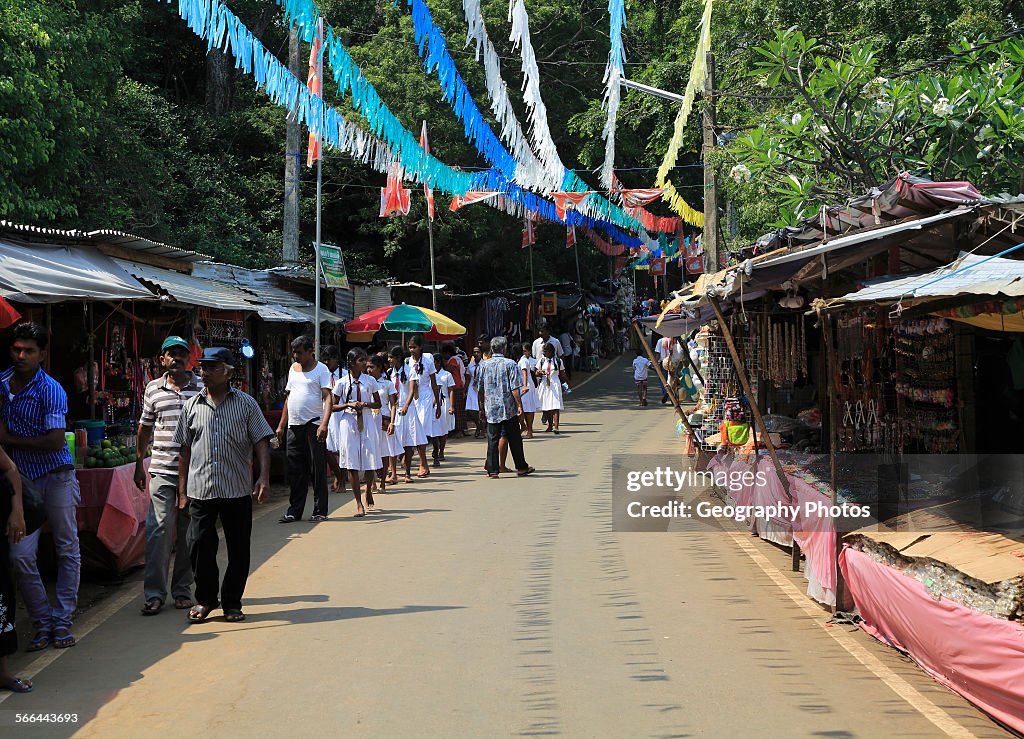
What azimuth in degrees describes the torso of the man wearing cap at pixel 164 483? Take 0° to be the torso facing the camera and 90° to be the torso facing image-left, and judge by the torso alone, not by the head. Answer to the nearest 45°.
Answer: approximately 0°

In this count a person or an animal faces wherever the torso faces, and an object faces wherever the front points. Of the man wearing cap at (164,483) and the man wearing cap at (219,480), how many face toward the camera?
2

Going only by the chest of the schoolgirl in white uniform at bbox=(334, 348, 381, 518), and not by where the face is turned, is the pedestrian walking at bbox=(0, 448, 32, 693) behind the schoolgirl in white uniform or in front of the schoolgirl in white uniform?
in front

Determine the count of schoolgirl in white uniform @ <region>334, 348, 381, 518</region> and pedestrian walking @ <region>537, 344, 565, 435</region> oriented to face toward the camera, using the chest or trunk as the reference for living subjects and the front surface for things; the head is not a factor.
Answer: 2

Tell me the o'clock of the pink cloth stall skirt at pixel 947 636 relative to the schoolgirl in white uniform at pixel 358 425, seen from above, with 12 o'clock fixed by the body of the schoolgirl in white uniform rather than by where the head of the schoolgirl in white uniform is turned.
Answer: The pink cloth stall skirt is roughly at 11 o'clock from the schoolgirl in white uniform.

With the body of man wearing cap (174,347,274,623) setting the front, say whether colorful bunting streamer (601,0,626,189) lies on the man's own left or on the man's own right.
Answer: on the man's own left

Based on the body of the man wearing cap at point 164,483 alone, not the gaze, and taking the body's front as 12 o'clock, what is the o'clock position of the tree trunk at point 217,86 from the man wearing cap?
The tree trunk is roughly at 6 o'clock from the man wearing cap.

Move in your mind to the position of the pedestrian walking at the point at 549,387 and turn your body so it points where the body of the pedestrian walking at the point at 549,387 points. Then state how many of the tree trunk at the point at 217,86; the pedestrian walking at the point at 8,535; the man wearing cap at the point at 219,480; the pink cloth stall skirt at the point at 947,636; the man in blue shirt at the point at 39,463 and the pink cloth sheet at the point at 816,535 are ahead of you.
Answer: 5

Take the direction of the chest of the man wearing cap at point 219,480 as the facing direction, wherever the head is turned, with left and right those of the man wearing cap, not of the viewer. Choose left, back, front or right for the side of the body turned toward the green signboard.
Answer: back

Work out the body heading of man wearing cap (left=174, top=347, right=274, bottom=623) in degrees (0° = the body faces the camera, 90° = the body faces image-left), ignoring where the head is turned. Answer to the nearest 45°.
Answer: approximately 0°

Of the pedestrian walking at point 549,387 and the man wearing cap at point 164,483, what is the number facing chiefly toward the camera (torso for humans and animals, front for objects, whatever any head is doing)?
2

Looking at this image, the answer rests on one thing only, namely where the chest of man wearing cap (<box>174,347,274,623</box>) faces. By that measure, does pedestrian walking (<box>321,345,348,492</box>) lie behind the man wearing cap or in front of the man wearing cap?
behind
